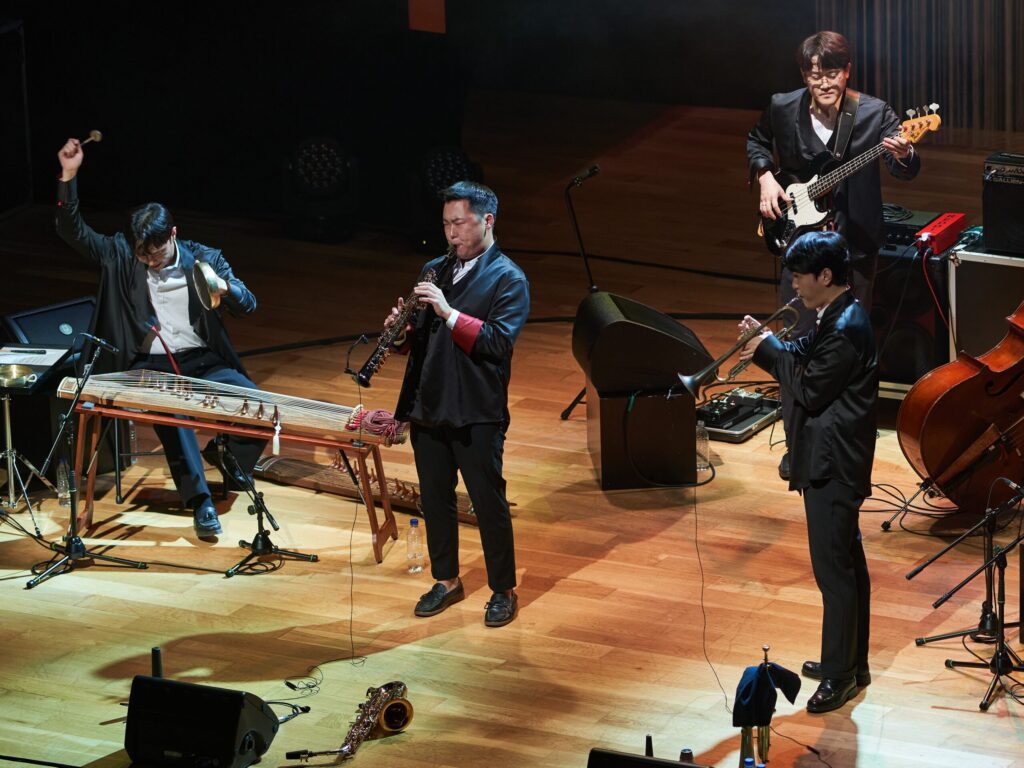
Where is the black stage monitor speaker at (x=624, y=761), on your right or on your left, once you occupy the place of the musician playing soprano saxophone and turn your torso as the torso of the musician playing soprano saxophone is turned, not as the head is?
on your left

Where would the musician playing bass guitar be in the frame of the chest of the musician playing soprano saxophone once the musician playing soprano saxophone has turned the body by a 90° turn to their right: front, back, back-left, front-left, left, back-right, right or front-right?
right

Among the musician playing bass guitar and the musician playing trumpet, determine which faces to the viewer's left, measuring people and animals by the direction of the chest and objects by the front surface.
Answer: the musician playing trumpet

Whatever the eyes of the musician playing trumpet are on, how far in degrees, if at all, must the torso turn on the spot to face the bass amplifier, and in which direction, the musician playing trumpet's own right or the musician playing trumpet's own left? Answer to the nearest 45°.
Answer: approximately 90° to the musician playing trumpet's own right

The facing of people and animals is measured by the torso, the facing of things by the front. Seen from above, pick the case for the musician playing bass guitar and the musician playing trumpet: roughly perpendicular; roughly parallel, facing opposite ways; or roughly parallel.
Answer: roughly perpendicular

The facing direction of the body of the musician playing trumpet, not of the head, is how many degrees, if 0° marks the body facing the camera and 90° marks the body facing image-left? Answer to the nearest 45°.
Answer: approximately 90°

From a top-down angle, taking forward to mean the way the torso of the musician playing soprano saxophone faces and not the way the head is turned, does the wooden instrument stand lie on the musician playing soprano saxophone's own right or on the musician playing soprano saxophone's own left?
on the musician playing soprano saxophone's own right
